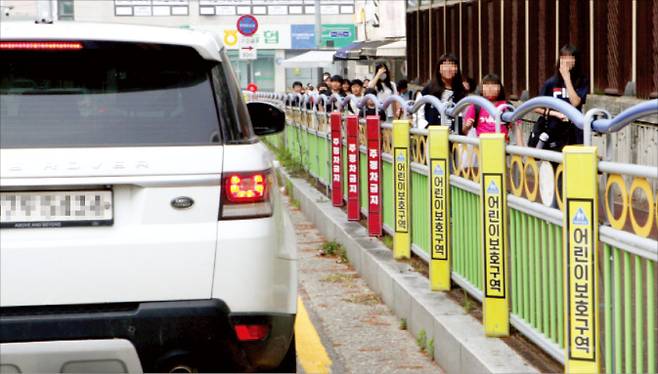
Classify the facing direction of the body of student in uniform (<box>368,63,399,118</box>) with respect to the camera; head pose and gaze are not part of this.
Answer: toward the camera

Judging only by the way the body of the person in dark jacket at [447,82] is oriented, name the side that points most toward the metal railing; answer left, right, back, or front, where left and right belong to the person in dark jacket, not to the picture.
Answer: front

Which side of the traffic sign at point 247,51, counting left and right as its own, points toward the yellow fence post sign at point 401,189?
front

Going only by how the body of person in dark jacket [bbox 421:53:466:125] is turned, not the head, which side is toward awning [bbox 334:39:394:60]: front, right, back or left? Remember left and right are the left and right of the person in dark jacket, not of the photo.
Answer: back

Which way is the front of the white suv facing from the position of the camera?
facing away from the viewer

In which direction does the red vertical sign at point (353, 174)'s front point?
toward the camera

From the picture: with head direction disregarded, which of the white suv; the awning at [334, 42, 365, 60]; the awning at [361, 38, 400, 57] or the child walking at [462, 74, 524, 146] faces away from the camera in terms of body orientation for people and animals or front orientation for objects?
the white suv

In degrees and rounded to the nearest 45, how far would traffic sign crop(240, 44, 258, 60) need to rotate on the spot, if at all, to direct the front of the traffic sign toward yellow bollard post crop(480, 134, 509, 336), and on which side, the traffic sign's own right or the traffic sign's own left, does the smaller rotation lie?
0° — it already faces it

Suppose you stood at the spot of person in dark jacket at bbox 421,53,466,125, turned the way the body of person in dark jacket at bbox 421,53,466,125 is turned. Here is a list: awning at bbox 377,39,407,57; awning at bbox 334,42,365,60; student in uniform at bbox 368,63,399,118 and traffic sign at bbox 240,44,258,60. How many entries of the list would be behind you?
4

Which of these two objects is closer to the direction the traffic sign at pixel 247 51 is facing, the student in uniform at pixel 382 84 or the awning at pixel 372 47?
the student in uniform

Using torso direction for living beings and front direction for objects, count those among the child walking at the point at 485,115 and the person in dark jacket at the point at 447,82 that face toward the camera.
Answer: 2

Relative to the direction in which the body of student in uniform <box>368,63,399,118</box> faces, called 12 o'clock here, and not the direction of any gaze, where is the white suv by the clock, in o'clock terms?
The white suv is roughly at 12 o'clock from the student in uniform.

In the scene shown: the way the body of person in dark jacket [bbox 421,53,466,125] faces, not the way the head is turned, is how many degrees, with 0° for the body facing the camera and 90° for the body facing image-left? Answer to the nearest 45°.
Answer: approximately 0°

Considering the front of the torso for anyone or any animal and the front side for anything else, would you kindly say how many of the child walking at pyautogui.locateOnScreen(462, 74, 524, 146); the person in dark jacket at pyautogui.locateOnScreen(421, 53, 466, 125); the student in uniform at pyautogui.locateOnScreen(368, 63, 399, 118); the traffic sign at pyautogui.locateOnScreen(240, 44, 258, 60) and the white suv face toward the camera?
4

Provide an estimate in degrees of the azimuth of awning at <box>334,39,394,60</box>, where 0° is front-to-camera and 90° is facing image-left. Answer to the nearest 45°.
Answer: approximately 45°

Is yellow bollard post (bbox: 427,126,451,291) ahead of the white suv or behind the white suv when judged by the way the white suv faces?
ahead

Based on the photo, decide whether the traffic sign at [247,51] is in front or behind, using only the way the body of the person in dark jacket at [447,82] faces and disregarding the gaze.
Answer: behind
